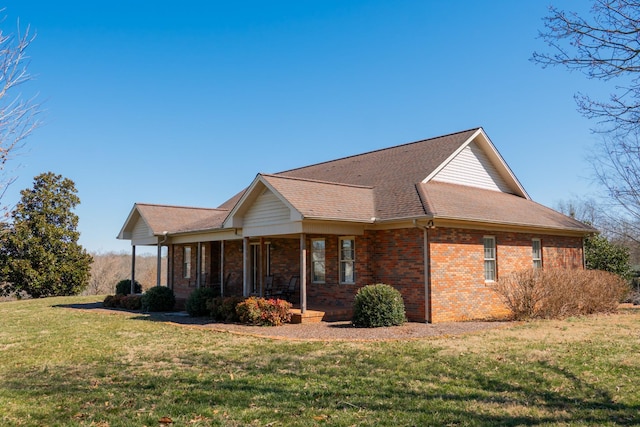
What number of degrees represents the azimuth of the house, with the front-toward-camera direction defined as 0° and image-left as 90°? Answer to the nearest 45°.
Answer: approximately 45°

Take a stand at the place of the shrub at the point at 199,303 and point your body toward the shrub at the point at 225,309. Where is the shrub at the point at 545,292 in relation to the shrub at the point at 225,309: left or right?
left

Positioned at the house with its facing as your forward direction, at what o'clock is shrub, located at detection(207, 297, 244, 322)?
The shrub is roughly at 1 o'clock from the house.

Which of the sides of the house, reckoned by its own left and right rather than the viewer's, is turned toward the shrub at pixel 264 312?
front

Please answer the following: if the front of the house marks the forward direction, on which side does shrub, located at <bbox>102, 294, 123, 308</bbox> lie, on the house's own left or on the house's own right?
on the house's own right
